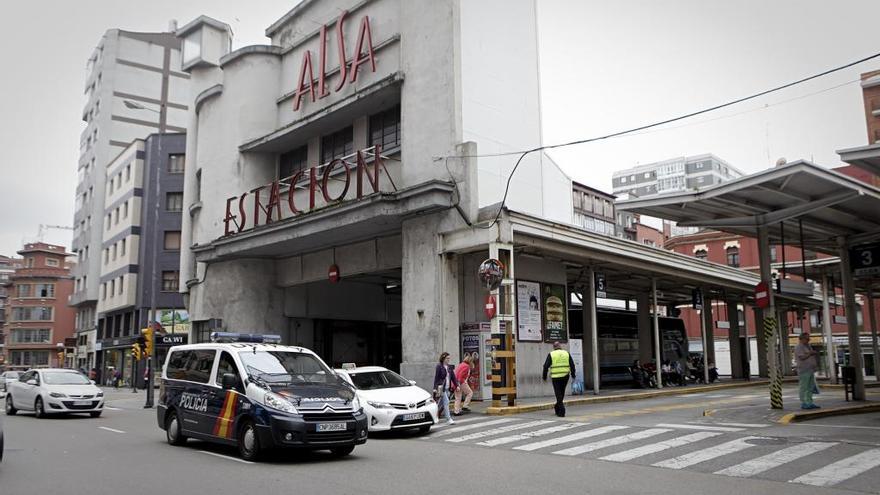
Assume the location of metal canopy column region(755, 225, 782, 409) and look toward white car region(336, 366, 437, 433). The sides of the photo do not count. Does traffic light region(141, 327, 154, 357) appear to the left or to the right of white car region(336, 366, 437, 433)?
right

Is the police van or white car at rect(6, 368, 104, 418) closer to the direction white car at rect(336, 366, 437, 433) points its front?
the police van

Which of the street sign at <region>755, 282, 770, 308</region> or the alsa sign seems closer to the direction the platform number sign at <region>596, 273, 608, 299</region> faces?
the street sign
